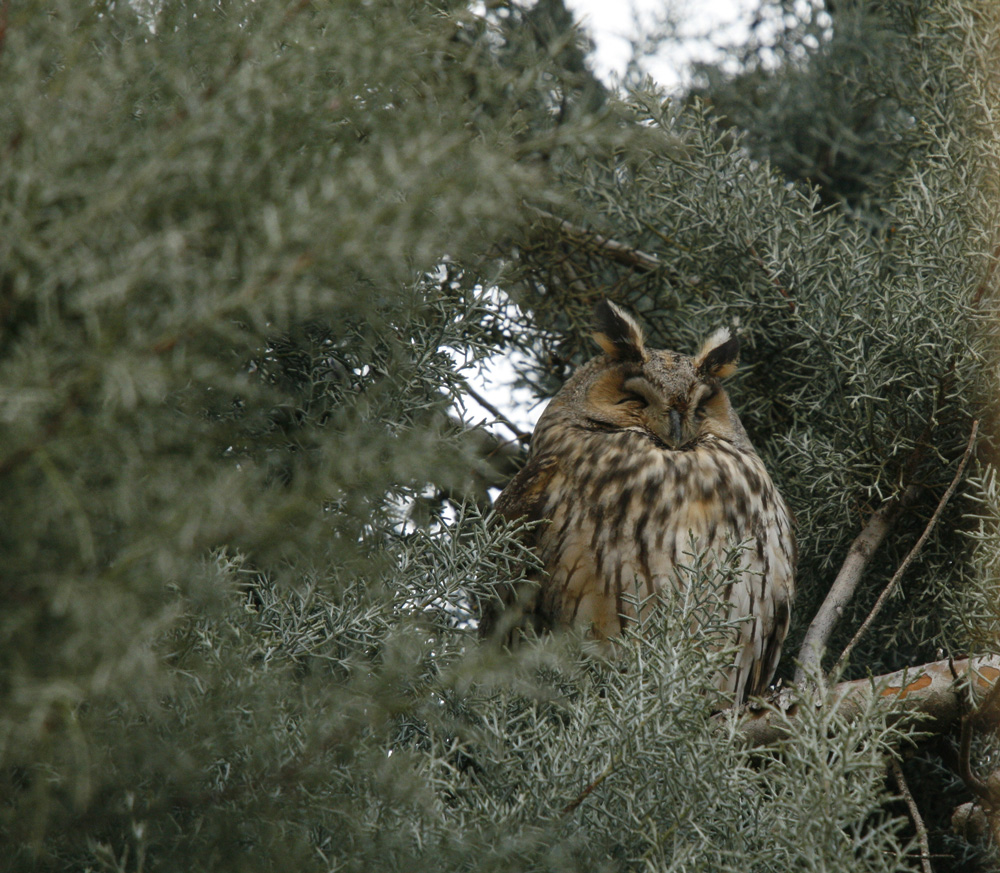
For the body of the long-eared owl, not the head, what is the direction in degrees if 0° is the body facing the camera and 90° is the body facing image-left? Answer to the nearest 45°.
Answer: approximately 0°
